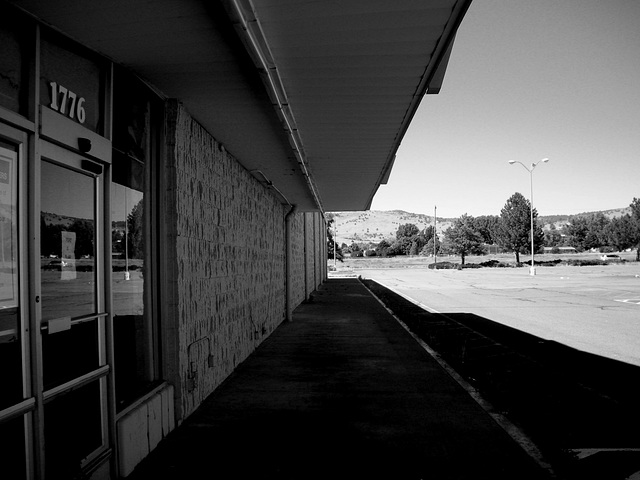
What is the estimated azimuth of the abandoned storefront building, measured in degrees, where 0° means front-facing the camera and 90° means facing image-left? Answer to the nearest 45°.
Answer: approximately 270°
